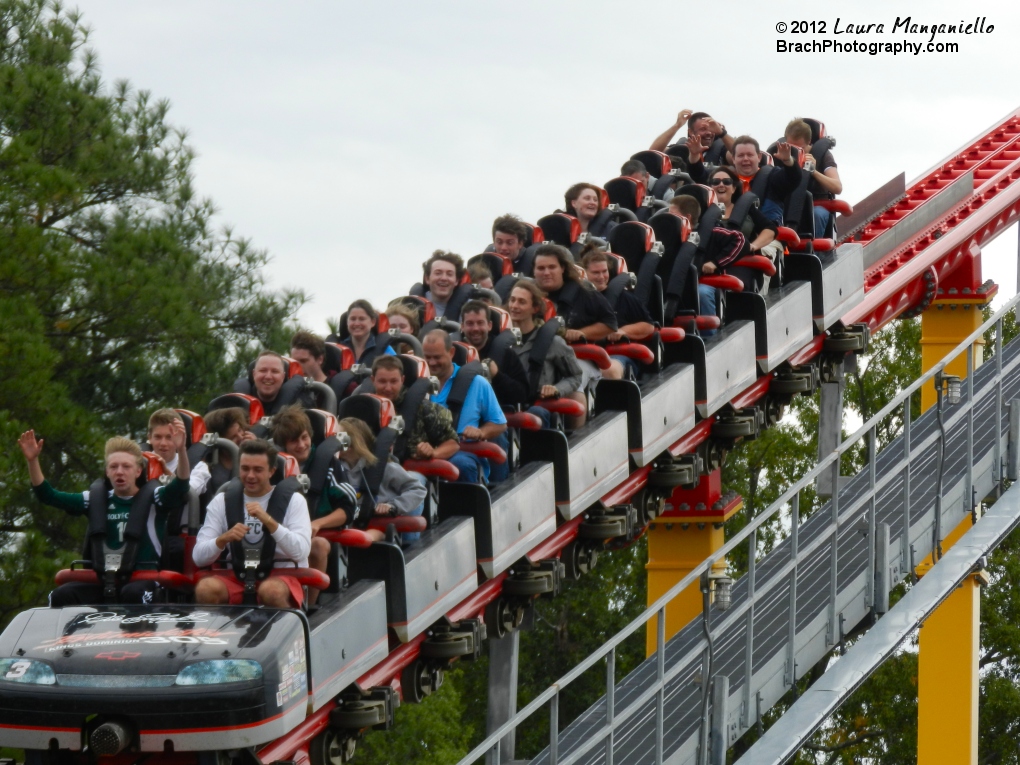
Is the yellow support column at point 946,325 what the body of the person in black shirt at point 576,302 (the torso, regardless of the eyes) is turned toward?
no

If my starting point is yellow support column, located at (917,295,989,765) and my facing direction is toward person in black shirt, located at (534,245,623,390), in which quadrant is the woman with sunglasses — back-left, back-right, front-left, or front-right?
front-right

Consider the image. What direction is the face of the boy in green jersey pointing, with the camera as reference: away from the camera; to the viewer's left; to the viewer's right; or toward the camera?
toward the camera

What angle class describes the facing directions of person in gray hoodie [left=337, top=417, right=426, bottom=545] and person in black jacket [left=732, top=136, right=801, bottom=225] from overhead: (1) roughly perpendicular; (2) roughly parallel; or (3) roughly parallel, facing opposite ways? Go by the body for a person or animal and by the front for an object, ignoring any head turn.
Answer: roughly parallel

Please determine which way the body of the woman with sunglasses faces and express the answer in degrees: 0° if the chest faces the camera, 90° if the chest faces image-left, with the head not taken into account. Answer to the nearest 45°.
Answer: approximately 45°

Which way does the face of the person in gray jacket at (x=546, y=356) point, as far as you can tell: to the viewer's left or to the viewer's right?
to the viewer's left

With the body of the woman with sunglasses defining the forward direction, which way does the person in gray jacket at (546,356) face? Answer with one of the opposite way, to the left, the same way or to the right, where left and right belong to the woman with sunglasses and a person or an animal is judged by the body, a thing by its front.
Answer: the same way

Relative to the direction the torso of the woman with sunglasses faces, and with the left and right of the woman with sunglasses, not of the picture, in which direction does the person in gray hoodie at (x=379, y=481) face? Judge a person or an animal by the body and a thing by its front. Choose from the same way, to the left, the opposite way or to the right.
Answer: the same way

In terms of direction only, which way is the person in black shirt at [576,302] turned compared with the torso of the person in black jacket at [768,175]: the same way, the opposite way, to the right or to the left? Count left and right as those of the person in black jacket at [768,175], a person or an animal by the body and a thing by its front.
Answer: the same way

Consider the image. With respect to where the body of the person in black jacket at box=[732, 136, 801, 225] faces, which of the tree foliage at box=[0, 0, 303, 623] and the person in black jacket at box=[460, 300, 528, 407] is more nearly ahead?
the person in black jacket

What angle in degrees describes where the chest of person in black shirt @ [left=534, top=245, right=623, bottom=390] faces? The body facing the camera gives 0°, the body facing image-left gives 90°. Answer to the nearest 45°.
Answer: approximately 45°

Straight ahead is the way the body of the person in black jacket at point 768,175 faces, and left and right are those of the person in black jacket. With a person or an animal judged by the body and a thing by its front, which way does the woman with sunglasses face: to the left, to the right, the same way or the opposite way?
the same way

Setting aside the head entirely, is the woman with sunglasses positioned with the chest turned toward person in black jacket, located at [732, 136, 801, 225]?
no

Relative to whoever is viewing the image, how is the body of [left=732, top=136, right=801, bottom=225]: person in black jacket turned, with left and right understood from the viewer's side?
facing the viewer and to the left of the viewer

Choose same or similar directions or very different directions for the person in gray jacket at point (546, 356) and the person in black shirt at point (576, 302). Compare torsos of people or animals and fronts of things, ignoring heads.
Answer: same or similar directions
